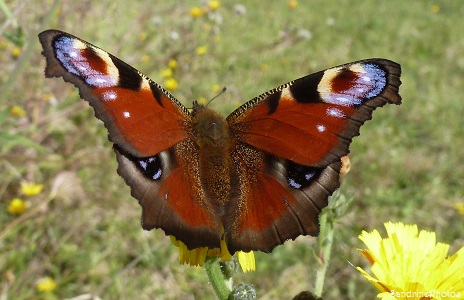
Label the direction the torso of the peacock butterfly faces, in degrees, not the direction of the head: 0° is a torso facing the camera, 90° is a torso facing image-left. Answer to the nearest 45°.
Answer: approximately 180°

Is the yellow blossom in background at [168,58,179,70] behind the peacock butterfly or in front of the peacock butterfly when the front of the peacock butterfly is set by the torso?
in front

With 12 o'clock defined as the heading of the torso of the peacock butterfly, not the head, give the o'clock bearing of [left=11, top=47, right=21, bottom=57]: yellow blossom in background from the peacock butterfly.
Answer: The yellow blossom in background is roughly at 11 o'clock from the peacock butterfly.

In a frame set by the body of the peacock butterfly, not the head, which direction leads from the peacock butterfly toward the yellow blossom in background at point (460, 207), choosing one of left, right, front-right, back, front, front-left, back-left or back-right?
front-right

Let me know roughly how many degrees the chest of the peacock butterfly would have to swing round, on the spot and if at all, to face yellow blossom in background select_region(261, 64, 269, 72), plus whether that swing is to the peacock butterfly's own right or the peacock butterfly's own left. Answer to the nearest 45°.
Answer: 0° — it already faces it

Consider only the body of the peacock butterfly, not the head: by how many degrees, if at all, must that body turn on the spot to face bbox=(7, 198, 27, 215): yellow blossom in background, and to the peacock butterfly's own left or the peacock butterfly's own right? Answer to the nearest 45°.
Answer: approximately 45° to the peacock butterfly's own left

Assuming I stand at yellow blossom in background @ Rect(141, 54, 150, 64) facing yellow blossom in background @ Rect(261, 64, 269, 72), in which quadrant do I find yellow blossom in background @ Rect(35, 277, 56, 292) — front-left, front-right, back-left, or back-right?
back-right

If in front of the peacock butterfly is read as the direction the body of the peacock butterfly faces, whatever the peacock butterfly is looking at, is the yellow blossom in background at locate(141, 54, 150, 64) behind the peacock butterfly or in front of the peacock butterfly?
in front

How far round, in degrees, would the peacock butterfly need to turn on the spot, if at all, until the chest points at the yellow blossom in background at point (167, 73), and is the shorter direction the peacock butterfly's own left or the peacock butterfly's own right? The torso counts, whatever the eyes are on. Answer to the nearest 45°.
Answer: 0° — it already faces it
